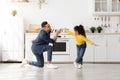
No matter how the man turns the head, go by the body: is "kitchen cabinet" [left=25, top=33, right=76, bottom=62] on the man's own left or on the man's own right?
on the man's own left

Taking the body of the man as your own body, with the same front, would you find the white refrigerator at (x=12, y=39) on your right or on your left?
on your left

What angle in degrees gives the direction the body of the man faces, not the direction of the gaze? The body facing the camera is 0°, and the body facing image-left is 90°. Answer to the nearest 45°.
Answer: approximately 270°

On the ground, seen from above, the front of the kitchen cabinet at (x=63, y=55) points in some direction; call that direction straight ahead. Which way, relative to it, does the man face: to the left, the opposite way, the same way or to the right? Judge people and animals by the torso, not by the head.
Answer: to the left

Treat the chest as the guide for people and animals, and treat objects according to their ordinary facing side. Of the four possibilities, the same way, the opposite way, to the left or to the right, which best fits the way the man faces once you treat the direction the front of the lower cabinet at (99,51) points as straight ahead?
to the left

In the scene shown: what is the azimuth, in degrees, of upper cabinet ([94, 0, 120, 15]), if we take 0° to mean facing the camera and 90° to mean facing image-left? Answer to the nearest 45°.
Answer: approximately 0°

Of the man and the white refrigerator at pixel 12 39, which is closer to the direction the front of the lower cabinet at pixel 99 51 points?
the man
